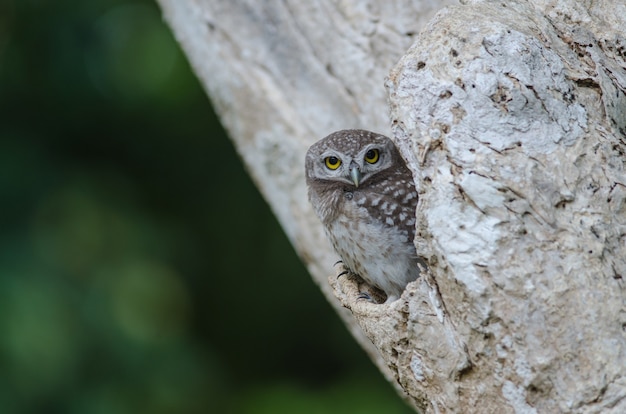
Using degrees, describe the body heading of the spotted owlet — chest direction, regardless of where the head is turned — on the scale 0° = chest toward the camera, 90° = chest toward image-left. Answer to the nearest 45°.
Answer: approximately 45°
